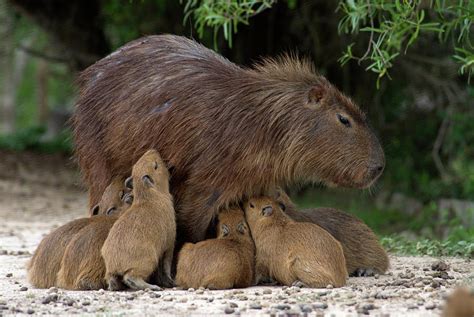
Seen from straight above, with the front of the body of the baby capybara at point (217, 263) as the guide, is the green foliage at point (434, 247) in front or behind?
in front

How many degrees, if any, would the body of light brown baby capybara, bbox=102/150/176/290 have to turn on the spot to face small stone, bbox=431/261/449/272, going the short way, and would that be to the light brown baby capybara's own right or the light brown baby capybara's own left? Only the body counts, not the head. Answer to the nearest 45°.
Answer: approximately 45° to the light brown baby capybara's own right

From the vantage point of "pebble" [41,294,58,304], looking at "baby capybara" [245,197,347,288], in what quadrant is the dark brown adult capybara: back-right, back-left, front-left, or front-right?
front-left

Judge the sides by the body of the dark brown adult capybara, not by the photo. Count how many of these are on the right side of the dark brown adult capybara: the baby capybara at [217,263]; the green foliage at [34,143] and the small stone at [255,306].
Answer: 2

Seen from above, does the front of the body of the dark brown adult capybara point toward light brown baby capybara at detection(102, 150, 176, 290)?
no

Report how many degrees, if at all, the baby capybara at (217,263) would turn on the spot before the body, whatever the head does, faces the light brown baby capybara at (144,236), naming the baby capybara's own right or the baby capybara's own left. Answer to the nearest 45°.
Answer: approximately 135° to the baby capybara's own left

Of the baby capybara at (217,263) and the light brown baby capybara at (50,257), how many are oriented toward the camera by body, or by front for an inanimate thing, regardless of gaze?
0

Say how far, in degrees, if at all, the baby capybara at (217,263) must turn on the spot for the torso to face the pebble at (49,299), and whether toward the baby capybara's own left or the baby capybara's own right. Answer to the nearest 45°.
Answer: approximately 180°

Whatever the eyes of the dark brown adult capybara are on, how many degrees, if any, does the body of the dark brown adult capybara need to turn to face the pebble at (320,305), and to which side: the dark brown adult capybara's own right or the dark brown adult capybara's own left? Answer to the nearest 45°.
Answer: approximately 90° to the dark brown adult capybara's own right

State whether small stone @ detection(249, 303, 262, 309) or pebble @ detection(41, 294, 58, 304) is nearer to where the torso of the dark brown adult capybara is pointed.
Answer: the small stone

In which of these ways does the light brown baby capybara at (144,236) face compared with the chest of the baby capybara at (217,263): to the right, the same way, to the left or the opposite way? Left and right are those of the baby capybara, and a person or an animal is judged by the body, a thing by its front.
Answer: the same way

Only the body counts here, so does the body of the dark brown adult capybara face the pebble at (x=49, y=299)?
no

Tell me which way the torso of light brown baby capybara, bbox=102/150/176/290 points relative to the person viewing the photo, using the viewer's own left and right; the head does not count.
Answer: facing away from the viewer and to the right of the viewer

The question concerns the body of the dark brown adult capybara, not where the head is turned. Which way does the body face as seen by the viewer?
to the viewer's right

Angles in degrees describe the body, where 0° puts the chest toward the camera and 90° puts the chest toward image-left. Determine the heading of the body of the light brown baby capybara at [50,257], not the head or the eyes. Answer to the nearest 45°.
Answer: approximately 225°

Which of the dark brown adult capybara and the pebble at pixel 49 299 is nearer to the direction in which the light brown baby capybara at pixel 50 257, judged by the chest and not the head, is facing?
the dark brown adult capybara

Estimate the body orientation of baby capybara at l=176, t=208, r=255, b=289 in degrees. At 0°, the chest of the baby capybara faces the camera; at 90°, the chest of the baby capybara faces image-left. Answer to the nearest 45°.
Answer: approximately 225°

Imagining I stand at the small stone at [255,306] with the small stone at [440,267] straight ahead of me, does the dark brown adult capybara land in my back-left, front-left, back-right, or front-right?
front-left

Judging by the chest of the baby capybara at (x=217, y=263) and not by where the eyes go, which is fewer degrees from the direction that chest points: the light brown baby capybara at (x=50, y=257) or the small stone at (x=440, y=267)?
the small stone
